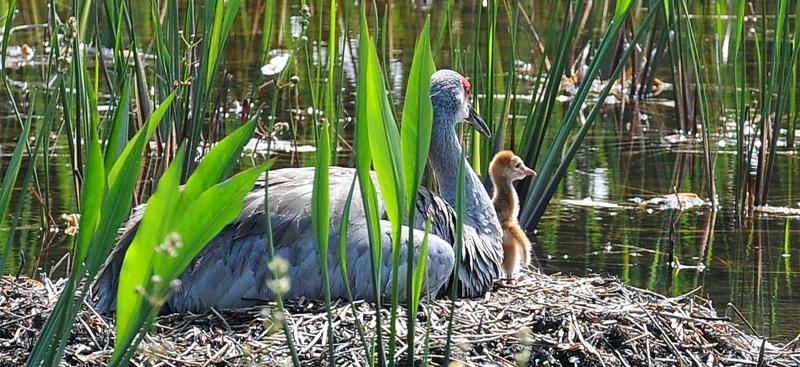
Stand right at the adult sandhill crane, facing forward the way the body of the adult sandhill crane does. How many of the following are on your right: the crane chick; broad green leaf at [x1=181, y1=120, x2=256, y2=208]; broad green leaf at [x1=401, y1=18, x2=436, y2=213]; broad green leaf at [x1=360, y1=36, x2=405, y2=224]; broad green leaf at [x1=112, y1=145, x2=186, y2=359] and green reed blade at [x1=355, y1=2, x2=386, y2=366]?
5

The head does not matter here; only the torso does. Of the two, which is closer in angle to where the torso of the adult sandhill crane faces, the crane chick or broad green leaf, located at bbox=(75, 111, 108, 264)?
the crane chick

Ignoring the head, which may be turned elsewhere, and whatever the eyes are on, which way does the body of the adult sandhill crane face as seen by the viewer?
to the viewer's right

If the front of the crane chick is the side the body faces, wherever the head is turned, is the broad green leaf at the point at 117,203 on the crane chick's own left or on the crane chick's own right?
on the crane chick's own right

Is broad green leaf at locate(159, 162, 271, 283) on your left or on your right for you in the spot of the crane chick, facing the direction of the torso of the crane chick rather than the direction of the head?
on your right

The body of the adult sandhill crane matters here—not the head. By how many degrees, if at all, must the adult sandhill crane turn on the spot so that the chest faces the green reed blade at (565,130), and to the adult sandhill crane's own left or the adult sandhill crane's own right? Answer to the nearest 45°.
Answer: approximately 45° to the adult sandhill crane's own left

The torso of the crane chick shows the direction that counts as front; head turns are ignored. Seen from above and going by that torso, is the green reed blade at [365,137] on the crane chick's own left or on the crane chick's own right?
on the crane chick's own right

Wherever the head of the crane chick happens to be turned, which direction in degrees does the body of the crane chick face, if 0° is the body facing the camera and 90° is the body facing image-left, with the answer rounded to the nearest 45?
approximately 270°

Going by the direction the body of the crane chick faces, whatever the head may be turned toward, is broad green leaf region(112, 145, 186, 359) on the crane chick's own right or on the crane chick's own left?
on the crane chick's own right
